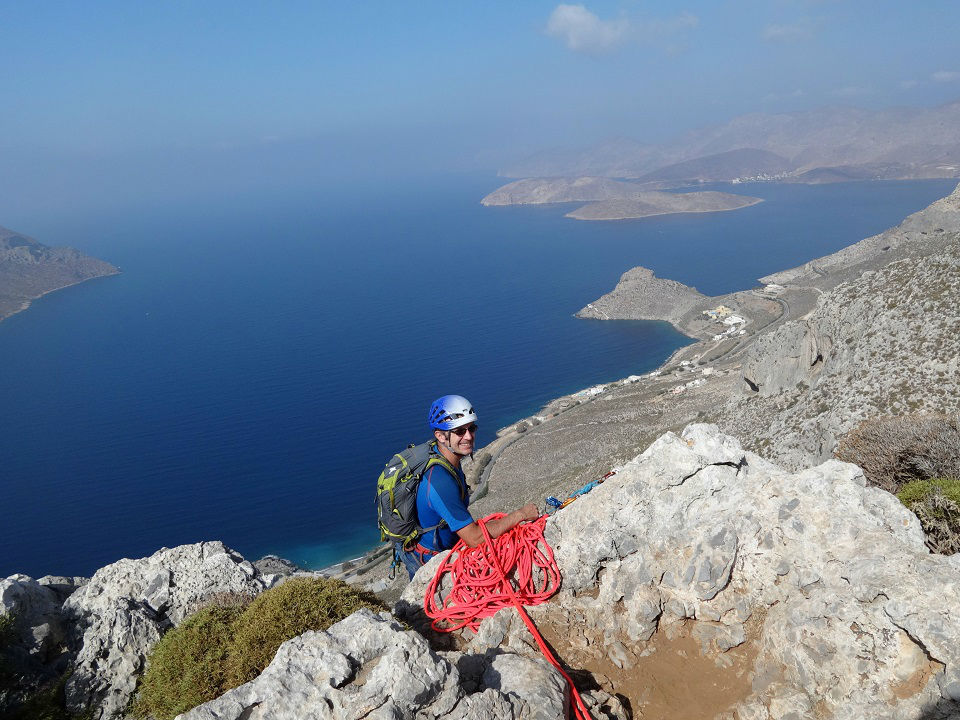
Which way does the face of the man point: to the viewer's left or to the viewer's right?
to the viewer's right

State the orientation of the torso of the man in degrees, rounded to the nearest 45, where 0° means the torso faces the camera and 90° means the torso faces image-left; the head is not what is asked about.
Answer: approximately 270°

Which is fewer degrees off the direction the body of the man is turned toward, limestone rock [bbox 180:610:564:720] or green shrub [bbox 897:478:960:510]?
the green shrub

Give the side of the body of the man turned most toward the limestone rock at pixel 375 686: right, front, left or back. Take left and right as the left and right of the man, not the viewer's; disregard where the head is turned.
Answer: right

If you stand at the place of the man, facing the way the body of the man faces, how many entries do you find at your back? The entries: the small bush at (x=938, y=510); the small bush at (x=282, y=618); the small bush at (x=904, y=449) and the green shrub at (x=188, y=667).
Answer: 2

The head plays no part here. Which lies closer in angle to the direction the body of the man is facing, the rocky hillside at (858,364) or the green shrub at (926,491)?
the green shrub

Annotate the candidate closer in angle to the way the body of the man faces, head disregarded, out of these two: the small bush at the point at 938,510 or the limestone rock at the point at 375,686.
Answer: the small bush
